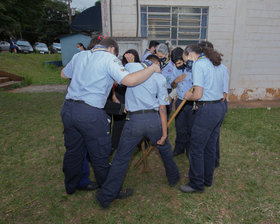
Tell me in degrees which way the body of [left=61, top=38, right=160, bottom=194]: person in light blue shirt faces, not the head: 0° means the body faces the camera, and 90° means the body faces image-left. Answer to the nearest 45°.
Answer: approximately 225°

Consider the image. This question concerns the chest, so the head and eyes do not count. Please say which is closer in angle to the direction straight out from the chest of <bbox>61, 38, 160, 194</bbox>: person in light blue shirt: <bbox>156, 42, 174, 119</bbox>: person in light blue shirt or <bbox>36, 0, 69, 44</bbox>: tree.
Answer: the person in light blue shirt

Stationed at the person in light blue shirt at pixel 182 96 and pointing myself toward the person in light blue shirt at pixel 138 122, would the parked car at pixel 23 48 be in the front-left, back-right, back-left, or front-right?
back-right

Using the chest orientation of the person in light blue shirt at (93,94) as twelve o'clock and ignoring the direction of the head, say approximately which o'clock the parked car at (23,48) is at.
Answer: The parked car is roughly at 10 o'clock from the person in light blue shirt.

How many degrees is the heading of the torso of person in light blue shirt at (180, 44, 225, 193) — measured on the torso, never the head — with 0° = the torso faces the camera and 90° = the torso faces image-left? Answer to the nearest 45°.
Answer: approximately 90°

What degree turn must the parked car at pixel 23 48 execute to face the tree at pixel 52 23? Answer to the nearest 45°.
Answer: approximately 135° to its left

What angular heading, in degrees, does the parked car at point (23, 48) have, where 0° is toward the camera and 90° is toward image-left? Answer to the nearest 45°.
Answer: approximately 315°

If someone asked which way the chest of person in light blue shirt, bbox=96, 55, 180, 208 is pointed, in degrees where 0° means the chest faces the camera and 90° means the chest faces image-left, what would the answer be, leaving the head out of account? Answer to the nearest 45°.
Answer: approximately 180°

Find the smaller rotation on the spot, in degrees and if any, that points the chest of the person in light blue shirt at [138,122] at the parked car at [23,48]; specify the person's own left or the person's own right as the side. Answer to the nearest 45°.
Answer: approximately 45° to the person's own left
